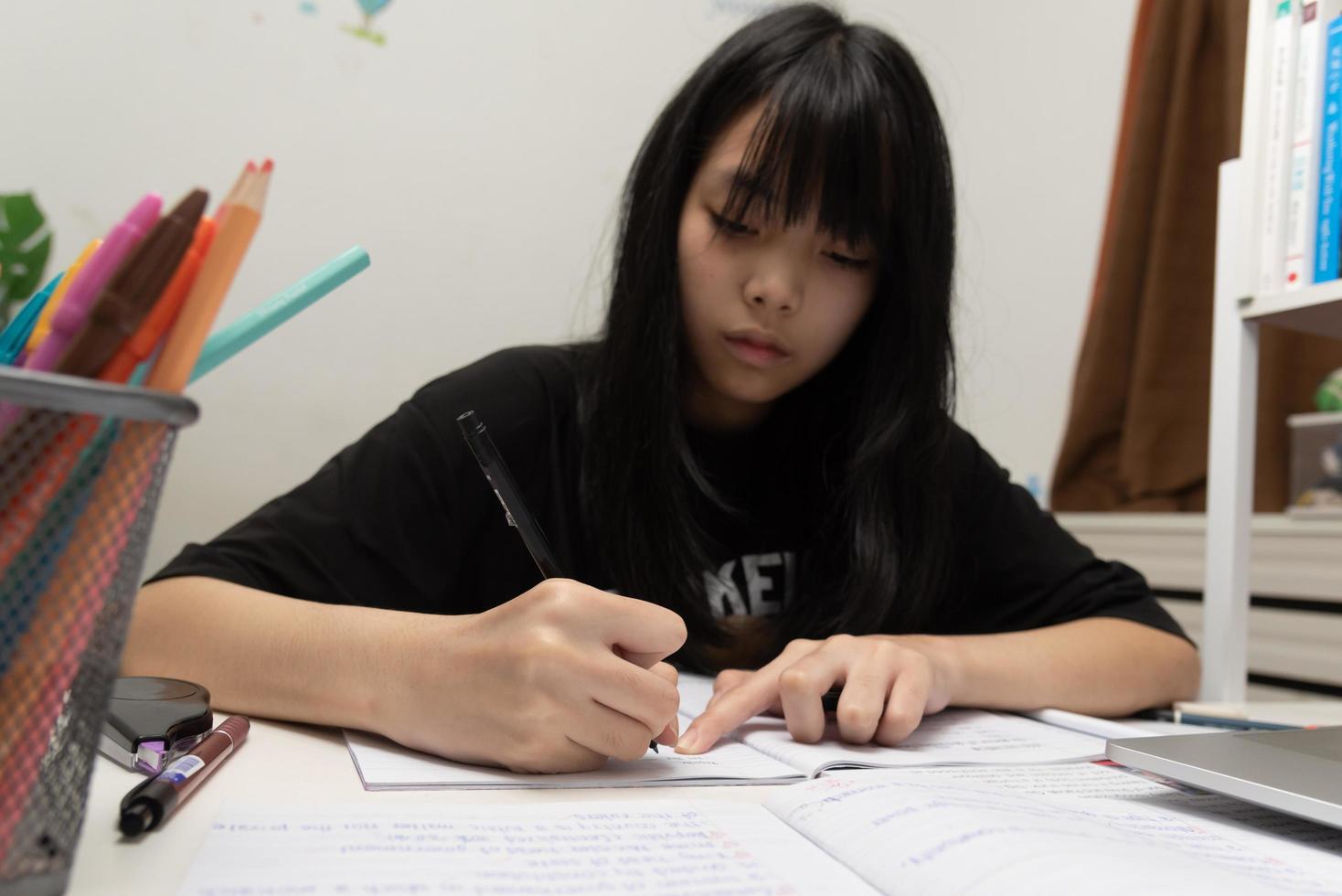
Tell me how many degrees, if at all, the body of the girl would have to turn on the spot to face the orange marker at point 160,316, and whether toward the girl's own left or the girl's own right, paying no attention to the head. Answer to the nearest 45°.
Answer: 0° — they already face it

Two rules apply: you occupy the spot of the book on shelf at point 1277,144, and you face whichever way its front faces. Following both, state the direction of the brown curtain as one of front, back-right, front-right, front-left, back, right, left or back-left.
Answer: back

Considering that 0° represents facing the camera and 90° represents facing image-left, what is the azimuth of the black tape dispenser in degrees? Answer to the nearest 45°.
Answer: approximately 0°
